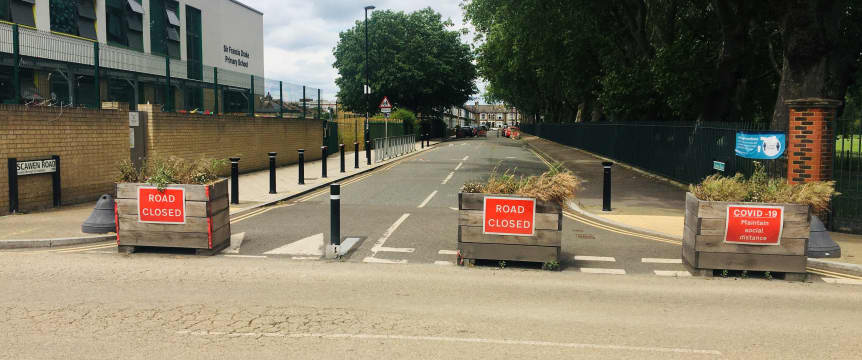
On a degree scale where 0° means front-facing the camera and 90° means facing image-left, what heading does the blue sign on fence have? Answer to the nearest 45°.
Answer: approximately 0°

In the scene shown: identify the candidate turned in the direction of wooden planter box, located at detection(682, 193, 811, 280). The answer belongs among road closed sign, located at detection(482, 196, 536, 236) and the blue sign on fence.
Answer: the blue sign on fence

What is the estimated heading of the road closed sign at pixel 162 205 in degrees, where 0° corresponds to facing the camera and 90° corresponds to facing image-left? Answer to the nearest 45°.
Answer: approximately 0°

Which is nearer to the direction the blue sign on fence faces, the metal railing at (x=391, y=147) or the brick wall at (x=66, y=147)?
the brick wall

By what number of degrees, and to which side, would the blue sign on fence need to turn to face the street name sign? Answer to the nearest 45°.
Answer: approximately 90° to its right

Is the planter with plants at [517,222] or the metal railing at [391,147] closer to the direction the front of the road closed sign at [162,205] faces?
the planter with plants

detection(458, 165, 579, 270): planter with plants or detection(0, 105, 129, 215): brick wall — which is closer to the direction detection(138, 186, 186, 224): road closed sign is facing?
the planter with plants

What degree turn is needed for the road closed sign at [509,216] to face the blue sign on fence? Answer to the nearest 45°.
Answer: approximately 135° to its left
